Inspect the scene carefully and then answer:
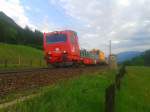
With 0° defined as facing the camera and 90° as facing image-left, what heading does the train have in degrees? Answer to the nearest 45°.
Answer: approximately 45°

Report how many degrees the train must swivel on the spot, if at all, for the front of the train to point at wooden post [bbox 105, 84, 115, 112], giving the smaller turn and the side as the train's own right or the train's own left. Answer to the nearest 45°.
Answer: approximately 45° to the train's own left
